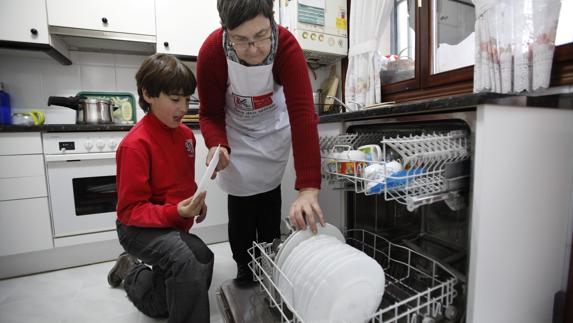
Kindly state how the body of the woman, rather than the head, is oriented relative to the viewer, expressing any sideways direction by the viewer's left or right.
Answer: facing the viewer

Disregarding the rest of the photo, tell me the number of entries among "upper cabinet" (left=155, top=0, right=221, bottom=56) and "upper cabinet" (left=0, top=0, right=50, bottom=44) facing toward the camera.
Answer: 2

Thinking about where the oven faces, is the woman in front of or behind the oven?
in front

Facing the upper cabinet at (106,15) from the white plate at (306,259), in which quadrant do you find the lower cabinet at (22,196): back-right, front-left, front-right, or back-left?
front-left

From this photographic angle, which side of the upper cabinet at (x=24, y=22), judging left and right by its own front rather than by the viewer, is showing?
front

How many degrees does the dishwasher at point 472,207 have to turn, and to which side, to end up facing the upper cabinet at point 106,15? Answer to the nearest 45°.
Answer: approximately 45° to its right

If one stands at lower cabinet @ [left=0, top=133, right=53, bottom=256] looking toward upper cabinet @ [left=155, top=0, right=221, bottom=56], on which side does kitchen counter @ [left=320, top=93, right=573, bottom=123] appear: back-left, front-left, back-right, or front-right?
front-right

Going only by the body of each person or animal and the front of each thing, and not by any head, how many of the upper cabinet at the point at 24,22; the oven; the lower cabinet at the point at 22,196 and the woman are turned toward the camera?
4

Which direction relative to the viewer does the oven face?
toward the camera

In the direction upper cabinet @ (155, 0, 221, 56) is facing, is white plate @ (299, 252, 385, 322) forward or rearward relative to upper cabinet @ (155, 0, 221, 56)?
forward

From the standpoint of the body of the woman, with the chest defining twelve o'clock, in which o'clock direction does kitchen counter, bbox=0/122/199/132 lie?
The kitchen counter is roughly at 4 o'clock from the woman.

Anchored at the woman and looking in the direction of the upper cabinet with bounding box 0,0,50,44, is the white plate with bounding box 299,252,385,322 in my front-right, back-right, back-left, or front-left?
back-left

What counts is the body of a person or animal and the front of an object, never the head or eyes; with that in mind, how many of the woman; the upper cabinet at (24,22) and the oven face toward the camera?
3

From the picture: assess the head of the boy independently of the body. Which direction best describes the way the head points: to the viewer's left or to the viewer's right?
to the viewer's right
